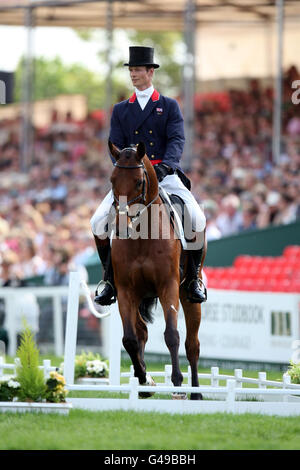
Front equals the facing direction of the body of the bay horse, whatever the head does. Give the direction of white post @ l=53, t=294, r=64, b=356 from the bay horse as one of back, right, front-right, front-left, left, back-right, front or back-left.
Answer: back

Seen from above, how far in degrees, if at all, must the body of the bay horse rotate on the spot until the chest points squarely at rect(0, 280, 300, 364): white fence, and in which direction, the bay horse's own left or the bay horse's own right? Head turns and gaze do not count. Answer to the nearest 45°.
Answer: approximately 180°

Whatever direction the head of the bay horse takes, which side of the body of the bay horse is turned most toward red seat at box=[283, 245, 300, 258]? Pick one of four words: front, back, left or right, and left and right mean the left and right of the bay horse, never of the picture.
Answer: back

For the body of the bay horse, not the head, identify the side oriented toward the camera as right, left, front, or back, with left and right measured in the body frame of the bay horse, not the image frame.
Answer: front

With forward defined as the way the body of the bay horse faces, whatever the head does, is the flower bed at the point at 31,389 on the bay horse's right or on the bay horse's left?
on the bay horse's right

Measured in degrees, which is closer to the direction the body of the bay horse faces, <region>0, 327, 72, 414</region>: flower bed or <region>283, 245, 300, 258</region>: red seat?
the flower bed

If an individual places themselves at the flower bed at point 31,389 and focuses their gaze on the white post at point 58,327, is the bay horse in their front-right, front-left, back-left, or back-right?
front-right

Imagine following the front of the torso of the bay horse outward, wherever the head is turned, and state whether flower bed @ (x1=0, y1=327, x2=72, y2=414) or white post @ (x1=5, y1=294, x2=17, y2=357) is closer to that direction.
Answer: the flower bed

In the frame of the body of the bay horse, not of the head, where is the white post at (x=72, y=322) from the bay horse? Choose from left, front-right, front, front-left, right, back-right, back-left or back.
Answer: back-right
